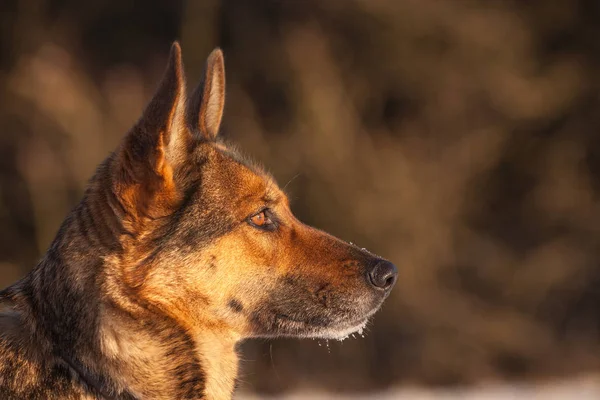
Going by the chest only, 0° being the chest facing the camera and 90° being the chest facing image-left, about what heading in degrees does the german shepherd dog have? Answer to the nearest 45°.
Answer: approximately 270°
